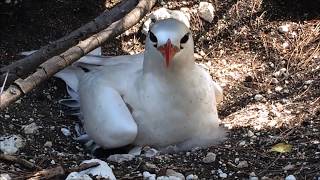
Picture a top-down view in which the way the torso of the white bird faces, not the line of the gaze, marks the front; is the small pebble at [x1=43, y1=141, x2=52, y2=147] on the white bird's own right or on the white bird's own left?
on the white bird's own right

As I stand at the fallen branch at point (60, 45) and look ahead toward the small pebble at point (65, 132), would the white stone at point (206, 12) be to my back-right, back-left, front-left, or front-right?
back-left

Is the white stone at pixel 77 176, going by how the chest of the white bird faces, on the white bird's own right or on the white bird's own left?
on the white bird's own right

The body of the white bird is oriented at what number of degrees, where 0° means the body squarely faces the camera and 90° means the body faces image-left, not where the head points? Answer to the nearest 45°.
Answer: approximately 315°

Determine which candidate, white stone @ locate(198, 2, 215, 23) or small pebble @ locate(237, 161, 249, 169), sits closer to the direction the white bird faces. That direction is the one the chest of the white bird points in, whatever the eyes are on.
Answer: the small pebble

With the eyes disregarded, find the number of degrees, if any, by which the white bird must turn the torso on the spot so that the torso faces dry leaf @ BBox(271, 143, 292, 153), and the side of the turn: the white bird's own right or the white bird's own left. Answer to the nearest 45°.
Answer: approximately 45° to the white bird's own left

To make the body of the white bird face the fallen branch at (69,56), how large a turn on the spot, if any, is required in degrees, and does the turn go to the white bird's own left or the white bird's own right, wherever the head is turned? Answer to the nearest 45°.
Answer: approximately 135° to the white bird's own right

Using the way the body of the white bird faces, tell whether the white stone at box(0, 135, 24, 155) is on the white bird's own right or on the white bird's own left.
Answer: on the white bird's own right

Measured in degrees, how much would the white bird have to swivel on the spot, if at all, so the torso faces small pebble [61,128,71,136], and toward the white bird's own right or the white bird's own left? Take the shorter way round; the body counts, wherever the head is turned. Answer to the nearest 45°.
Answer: approximately 135° to the white bird's own right

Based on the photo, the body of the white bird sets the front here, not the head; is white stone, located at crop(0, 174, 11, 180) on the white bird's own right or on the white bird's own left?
on the white bird's own right

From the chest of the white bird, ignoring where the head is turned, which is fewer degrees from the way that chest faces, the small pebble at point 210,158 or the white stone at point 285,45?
the small pebble

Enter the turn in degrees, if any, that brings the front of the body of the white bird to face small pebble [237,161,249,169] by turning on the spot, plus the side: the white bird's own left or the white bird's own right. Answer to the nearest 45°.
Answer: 0° — it already faces it
